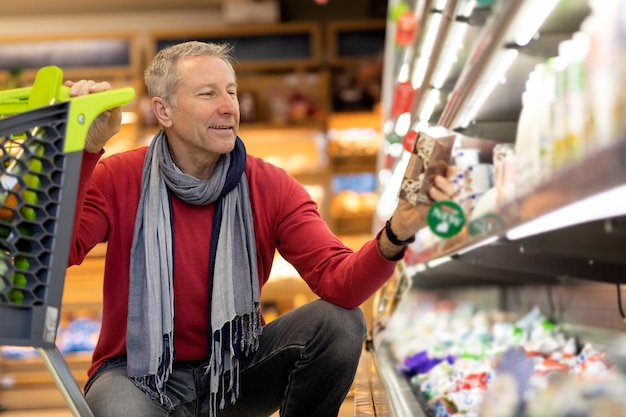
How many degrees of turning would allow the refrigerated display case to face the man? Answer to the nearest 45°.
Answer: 0° — it already faces them

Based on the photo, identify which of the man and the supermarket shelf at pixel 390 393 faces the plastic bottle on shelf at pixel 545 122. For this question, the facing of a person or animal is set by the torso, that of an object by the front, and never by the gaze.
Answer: the man

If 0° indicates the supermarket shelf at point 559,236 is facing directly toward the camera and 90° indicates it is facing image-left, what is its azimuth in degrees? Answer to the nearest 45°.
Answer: approximately 90°

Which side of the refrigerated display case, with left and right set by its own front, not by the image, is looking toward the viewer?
left

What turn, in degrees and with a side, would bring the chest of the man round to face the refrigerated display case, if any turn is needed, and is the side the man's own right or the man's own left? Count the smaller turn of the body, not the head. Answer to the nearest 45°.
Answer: approximately 45° to the man's own left

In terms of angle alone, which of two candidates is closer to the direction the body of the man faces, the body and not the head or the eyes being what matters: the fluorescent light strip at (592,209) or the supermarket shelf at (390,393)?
the fluorescent light strip
